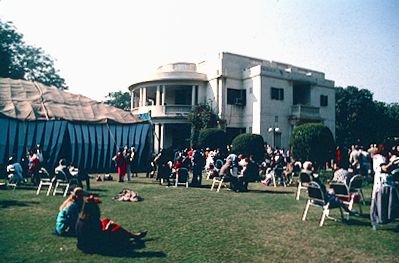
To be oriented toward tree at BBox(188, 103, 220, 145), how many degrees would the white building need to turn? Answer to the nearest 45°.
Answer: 0° — it already faces it

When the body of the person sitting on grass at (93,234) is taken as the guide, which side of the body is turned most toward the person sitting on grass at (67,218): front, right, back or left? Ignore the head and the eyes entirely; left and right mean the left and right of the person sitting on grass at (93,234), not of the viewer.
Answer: left

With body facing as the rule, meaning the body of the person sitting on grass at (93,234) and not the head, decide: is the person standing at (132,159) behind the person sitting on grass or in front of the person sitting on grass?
in front

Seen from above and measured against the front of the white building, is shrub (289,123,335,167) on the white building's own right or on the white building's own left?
on the white building's own left

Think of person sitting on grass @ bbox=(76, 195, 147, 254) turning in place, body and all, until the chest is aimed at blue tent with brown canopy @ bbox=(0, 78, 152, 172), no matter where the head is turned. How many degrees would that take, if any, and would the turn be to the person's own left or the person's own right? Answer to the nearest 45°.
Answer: approximately 45° to the person's own left

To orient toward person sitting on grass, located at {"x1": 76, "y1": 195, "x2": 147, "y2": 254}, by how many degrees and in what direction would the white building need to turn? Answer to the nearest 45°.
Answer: approximately 45° to its left

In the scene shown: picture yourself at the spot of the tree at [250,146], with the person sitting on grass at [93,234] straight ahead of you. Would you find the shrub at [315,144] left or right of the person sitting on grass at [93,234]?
left

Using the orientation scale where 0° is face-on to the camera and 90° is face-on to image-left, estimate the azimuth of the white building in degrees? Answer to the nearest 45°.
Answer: approximately 45°

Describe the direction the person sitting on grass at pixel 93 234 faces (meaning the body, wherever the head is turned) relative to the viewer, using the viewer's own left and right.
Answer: facing away from the viewer and to the right of the viewer

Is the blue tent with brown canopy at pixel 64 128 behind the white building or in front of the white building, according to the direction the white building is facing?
in front

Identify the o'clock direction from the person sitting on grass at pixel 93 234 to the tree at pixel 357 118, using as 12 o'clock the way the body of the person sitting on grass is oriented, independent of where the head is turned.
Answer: The tree is roughly at 12 o'clock from the person sitting on grass.

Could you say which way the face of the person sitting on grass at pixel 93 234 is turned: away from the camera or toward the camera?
away from the camera

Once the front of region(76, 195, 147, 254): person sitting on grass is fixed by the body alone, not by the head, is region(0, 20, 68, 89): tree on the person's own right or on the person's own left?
on the person's own left

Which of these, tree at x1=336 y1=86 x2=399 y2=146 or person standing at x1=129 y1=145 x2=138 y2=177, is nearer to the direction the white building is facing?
the person standing
